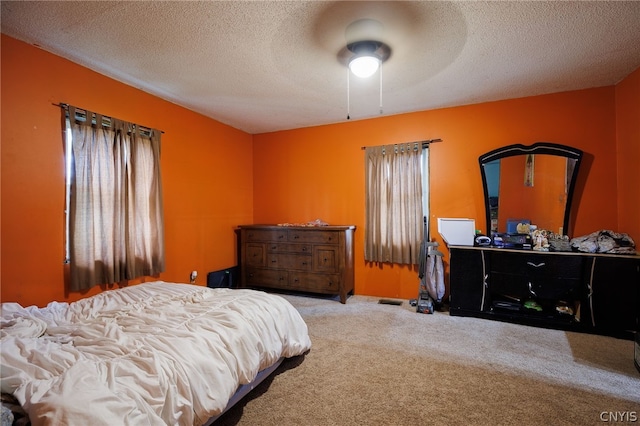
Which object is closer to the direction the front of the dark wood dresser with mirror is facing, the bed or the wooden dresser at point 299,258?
the bed

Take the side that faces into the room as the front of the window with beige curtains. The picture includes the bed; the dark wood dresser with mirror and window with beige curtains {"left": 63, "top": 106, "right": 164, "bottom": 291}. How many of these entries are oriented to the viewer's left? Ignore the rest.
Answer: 0

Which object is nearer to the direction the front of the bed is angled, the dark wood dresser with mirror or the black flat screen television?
the dark wood dresser with mirror

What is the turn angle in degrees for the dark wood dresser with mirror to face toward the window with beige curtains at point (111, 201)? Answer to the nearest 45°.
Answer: approximately 45° to its right

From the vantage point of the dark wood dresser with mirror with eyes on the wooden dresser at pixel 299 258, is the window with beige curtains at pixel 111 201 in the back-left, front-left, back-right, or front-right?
front-left

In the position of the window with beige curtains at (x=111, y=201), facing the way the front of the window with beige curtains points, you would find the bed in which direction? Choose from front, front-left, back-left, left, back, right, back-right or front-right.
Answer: front-right

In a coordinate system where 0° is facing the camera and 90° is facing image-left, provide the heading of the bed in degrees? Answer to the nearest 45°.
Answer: approximately 315°

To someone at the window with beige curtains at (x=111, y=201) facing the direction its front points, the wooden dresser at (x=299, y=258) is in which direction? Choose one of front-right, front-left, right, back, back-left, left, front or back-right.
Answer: front-left

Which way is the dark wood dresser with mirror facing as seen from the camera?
toward the camera

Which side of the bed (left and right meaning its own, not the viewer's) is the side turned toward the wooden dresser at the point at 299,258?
left

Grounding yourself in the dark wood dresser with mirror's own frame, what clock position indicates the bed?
The bed is roughly at 1 o'clock from the dark wood dresser with mirror.

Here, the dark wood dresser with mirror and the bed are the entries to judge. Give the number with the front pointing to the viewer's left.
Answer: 0

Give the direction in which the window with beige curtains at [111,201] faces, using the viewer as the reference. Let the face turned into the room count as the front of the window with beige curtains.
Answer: facing the viewer and to the right of the viewer

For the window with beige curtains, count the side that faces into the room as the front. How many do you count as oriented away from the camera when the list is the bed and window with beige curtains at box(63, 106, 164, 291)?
0

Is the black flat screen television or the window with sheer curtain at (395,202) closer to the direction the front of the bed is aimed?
the window with sheer curtain

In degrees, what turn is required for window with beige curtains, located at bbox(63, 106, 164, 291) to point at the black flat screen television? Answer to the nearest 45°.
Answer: approximately 90° to its left

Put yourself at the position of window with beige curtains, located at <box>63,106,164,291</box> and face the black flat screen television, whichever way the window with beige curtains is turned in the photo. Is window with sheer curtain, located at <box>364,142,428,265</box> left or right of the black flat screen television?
right
